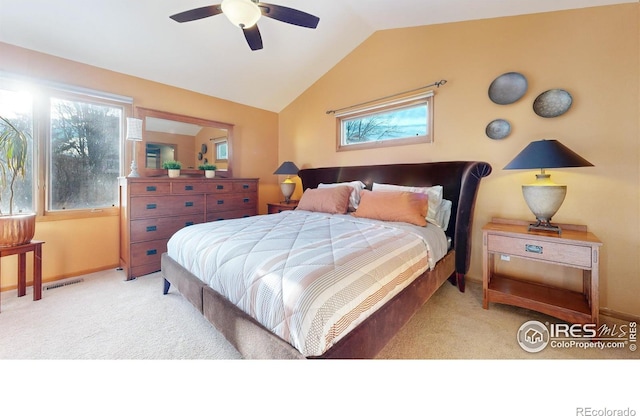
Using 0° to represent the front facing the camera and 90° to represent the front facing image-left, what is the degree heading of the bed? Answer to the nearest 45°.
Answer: approximately 45°

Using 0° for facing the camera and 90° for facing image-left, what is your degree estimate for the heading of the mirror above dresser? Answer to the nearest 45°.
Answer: approximately 315°

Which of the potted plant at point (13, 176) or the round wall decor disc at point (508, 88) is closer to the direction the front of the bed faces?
the potted plant

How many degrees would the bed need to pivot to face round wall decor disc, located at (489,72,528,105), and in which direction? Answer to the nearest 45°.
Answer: approximately 180°

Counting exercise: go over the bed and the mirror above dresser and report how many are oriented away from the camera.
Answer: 0

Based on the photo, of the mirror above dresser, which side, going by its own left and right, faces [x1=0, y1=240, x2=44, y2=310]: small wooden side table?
right

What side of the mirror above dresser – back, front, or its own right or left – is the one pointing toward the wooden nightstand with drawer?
front

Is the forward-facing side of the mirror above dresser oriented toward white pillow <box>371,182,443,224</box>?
yes
